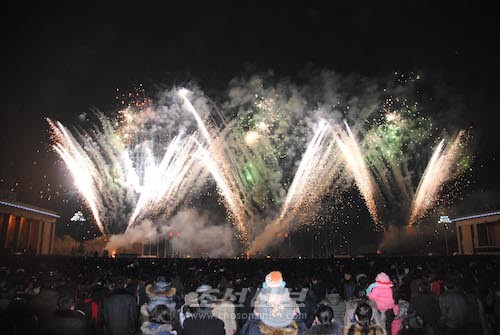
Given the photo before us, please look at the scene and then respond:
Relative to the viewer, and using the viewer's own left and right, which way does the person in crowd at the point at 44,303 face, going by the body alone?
facing away from the viewer

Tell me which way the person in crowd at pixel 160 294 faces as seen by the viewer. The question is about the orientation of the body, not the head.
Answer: away from the camera

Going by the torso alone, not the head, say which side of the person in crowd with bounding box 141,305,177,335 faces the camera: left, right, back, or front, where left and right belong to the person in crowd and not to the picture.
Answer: back

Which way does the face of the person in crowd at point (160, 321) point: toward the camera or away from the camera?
away from the camera

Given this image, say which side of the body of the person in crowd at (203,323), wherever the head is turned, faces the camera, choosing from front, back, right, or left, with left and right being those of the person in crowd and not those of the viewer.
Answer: back

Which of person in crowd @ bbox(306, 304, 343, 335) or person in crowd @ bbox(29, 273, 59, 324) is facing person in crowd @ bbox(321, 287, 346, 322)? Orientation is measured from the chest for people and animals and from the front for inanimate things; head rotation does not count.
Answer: person in crowd @ bbox(306, 304, 343, 335)

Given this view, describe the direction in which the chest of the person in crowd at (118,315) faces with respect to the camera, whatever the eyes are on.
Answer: away from the camera

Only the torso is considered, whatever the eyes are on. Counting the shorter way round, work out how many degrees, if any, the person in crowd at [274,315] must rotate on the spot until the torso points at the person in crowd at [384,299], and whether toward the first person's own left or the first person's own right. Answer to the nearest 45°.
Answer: approximately 45° to the first person's own right

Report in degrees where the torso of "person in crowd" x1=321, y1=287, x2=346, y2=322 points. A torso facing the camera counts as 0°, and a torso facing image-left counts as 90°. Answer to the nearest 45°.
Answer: approximately 180°

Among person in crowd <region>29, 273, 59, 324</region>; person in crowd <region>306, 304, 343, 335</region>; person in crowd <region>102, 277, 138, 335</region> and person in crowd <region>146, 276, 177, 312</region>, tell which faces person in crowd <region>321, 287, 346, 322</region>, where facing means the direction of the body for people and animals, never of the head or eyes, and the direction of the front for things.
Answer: person in crowd <region>306, 304, 343, 335</region>

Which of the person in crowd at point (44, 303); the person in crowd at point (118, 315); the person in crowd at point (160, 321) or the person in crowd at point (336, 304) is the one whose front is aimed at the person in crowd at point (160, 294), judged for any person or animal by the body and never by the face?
the person in crowd at point (160, 321)

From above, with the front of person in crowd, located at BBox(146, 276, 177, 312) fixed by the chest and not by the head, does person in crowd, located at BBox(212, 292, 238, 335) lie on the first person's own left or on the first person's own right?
on the first person's own right

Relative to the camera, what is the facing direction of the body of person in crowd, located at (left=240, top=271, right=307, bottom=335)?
away from the camera

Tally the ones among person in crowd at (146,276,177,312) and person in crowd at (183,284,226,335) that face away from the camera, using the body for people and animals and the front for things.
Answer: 2
